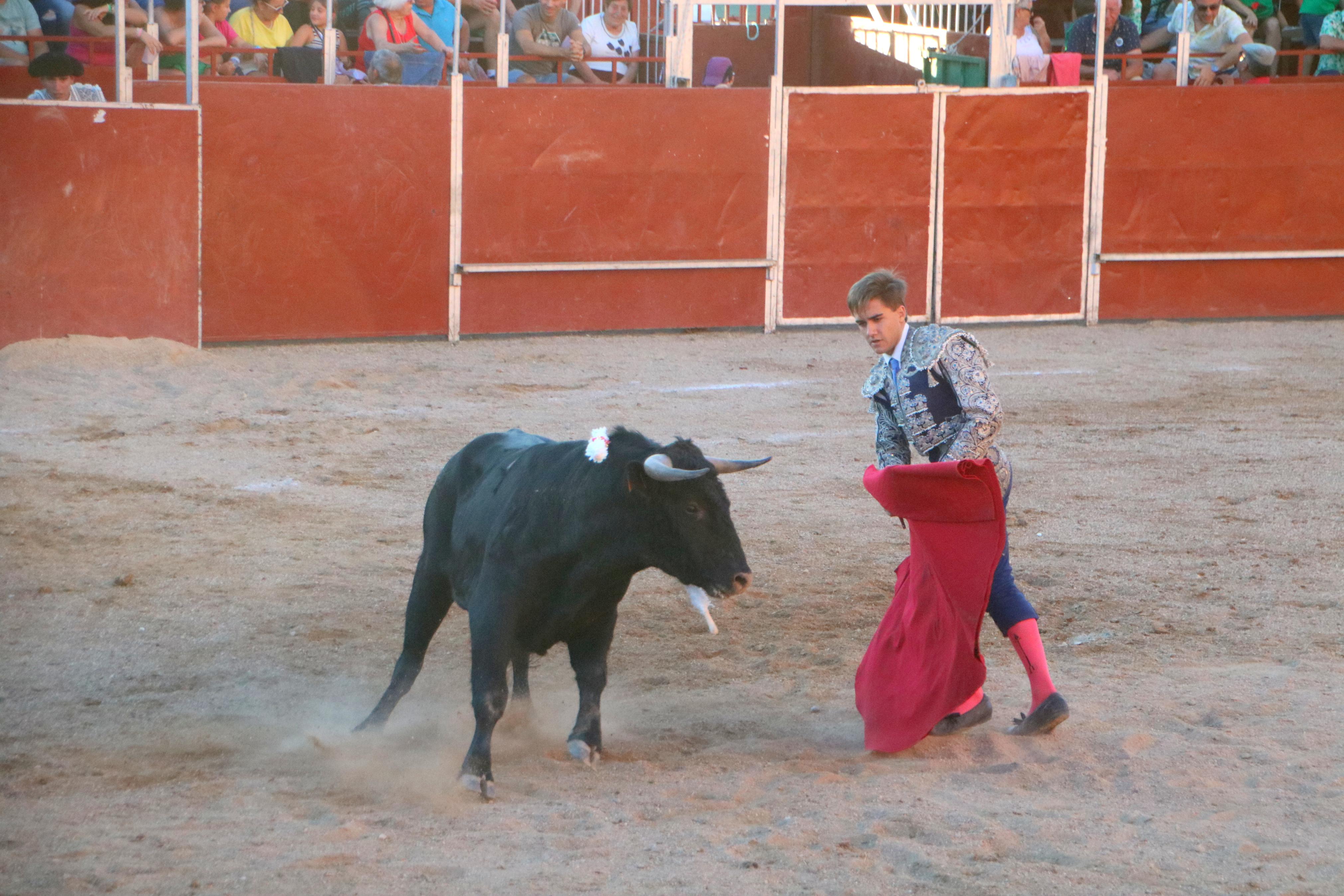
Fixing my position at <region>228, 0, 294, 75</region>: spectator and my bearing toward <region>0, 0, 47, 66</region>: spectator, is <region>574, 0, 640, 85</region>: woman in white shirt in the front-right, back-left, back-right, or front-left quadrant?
back-left

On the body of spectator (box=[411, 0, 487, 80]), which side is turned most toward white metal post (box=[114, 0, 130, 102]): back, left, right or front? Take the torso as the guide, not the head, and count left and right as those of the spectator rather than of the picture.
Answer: right

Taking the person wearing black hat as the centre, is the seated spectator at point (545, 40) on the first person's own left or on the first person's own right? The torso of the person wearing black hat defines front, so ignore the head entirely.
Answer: on the first person's own left

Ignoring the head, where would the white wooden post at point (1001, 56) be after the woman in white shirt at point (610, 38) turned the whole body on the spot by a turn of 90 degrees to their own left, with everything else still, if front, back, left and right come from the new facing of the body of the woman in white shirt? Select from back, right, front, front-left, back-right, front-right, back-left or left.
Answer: front

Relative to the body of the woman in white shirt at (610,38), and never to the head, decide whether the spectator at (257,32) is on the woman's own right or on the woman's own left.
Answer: on the woman's own right

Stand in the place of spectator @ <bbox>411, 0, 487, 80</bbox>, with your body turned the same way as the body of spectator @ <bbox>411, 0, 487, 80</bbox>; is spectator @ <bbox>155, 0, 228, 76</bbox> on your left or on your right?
on your right

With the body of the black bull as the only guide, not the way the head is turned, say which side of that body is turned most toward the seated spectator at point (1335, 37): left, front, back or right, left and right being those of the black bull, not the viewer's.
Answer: left

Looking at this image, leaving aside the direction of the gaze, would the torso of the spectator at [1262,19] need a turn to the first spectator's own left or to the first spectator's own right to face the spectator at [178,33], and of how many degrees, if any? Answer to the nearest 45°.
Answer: approximately 45° to the first spectator's own right

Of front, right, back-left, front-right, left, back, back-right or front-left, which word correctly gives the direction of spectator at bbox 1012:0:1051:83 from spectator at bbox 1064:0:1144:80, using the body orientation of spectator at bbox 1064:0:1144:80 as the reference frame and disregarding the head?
front-right

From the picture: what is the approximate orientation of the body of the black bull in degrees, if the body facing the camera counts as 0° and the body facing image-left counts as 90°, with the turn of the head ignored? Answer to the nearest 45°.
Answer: approximately 315°

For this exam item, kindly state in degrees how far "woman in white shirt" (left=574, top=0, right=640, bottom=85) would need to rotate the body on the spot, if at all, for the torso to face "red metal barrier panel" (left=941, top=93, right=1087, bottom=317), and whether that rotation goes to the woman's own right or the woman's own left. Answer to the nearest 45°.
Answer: approximately 90° to the woman's own left

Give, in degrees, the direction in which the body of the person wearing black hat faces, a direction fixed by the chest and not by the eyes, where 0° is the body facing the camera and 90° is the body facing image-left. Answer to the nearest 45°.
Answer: approximately 0°
